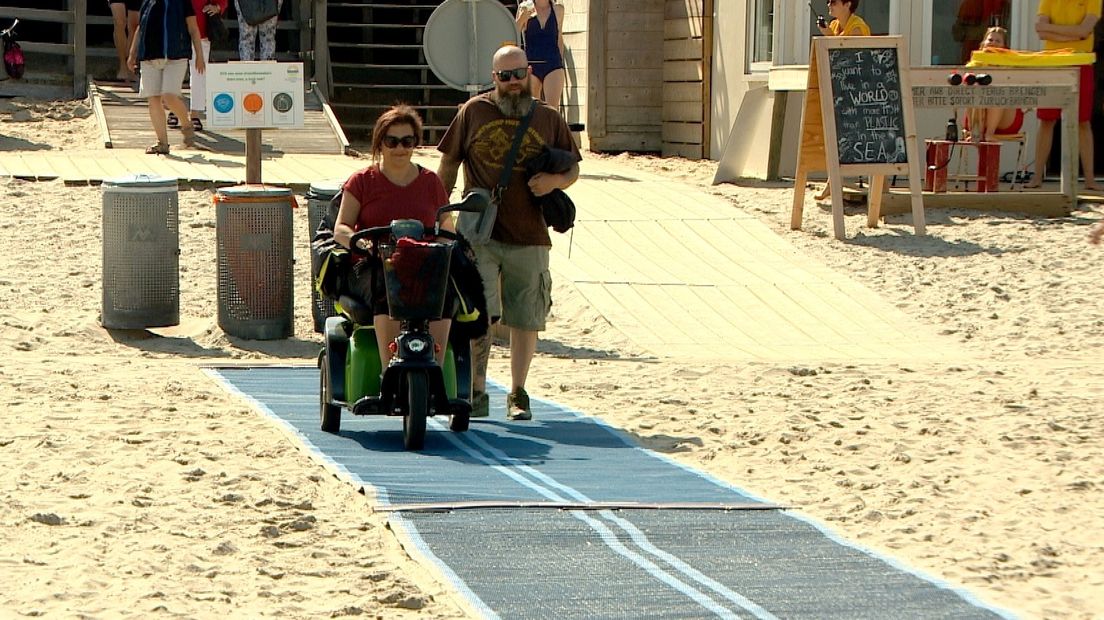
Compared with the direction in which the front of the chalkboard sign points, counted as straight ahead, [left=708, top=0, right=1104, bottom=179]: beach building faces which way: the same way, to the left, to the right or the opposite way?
the same way

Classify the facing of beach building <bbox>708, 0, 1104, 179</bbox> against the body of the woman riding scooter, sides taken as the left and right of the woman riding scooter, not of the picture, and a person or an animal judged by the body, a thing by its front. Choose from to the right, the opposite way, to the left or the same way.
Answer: the same way

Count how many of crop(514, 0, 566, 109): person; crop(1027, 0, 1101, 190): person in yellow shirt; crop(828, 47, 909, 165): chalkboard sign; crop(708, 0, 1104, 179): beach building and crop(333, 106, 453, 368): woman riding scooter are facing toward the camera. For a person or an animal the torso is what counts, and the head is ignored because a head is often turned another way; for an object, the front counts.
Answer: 5

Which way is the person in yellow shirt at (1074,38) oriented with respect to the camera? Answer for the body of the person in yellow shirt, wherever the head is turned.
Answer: toward the camera

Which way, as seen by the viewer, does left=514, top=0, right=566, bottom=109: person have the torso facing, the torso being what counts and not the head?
toward the camera

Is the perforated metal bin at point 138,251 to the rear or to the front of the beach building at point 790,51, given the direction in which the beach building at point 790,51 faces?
to the front

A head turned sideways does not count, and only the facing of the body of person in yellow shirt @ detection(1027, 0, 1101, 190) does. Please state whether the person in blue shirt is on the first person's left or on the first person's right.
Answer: on the first person's right

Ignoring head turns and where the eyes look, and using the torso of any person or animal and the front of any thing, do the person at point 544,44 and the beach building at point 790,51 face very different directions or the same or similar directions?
same or similar directions

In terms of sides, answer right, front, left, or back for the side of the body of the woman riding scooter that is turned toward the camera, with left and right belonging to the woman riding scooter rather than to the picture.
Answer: front

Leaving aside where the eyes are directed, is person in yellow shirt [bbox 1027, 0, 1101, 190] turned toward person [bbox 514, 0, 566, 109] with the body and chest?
no

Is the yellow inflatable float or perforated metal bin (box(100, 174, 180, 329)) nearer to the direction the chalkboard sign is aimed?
the perforated metal bin

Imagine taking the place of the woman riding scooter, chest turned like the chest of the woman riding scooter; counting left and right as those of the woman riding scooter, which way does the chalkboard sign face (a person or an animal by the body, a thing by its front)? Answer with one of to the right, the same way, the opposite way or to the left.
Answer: the same way

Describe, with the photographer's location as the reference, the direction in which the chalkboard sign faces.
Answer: facing the viewer

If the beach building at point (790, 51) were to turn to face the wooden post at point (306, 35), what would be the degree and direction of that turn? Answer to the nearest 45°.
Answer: approximately 135° to its right

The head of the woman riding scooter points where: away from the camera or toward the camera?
toward the camera
